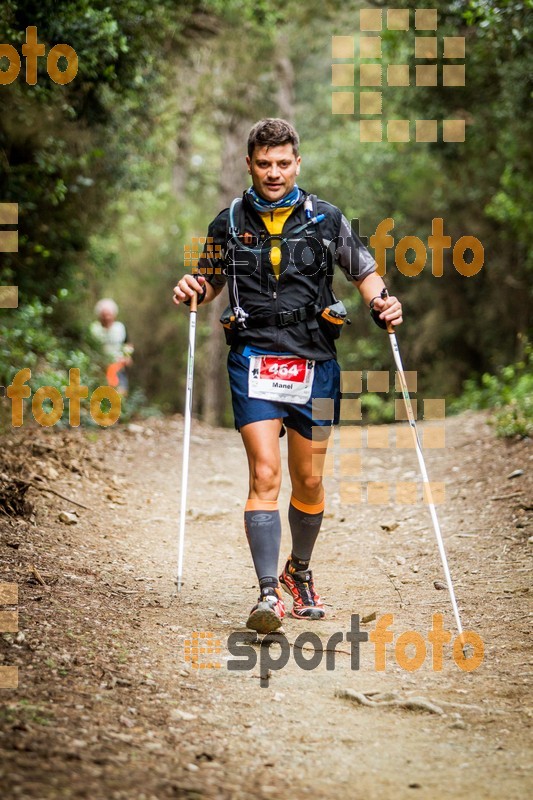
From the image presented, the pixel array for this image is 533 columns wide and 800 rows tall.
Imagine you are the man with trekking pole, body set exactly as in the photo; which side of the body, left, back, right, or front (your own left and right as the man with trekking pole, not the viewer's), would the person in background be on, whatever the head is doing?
back

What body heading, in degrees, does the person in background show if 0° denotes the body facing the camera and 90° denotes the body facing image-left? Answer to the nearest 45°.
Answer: approximately 0°

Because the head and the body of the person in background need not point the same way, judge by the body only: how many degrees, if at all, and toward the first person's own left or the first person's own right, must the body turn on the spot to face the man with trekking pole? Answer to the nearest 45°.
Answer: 0° — they already face them

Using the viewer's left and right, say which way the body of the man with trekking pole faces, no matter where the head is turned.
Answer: facing the viewer

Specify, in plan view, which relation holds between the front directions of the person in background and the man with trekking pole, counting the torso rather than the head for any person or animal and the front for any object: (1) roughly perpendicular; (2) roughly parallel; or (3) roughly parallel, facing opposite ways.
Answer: roughly parallel

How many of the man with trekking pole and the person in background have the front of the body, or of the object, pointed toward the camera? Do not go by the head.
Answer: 2
